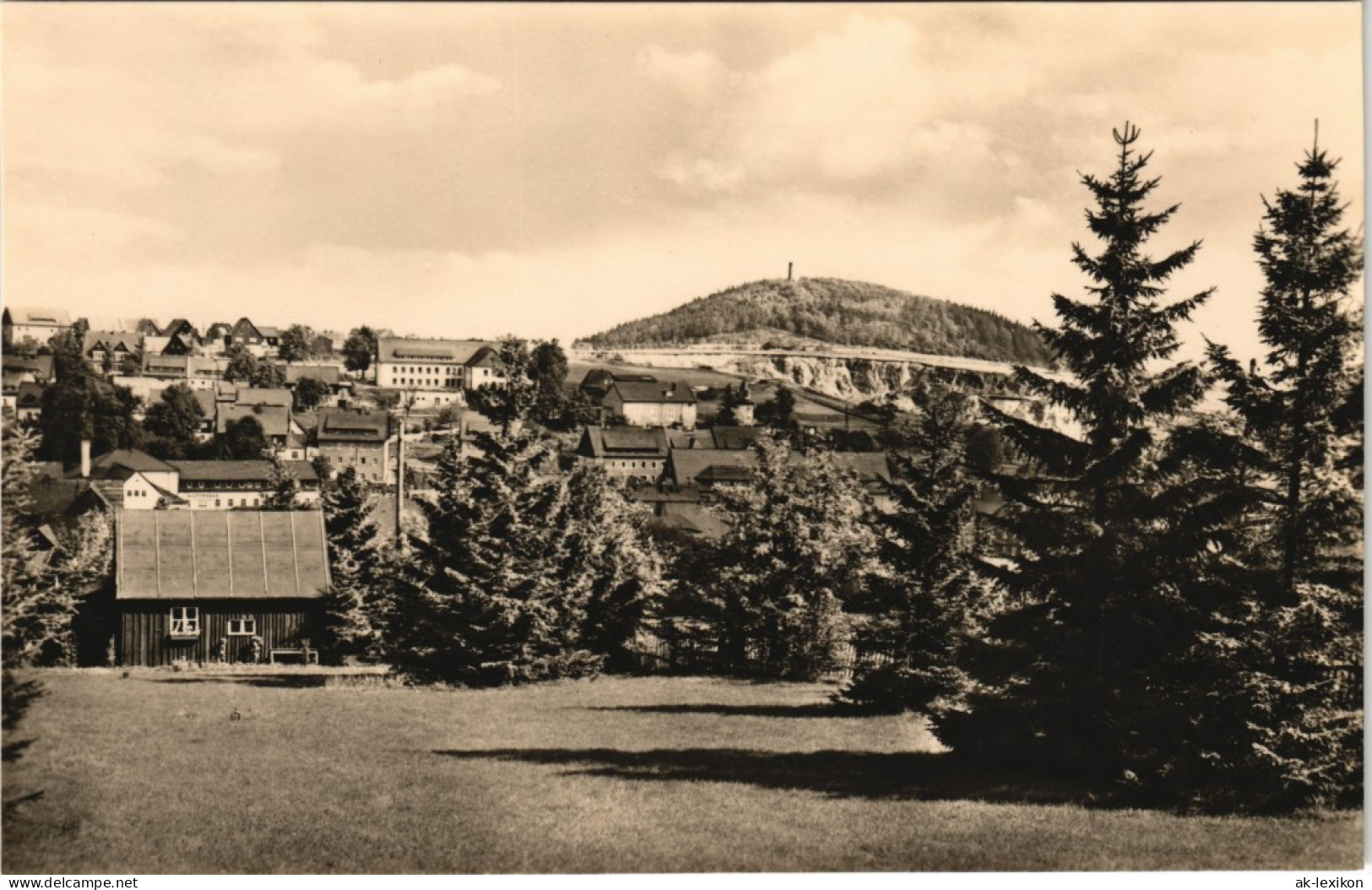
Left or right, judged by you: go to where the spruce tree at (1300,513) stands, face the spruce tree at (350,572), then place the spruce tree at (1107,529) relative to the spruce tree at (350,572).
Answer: left

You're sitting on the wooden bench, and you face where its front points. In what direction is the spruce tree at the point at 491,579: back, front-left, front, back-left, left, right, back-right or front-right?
front-left

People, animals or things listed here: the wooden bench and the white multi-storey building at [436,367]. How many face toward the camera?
2

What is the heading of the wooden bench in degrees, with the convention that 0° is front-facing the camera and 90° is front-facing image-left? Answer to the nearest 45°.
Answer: approximately 0°

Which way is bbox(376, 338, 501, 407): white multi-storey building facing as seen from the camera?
toward the camera
